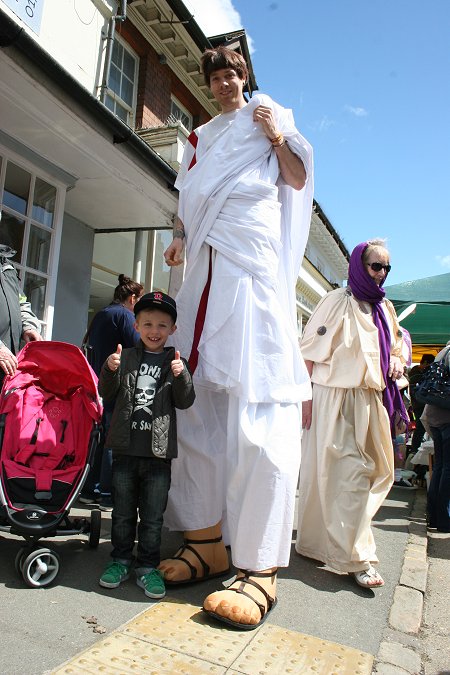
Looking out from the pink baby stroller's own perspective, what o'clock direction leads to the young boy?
The young boy is roughly at 10 o'clock from the pink baby stroller.

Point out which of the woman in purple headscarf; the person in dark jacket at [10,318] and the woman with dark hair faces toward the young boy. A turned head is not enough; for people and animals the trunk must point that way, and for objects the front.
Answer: the person in dark jacket

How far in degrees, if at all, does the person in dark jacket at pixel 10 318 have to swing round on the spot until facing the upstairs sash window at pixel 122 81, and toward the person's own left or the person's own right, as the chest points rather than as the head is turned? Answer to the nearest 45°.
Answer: approximately 135° to the person's own left

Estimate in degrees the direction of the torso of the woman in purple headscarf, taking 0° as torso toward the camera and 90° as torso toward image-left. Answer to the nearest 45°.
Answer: approximately 315°

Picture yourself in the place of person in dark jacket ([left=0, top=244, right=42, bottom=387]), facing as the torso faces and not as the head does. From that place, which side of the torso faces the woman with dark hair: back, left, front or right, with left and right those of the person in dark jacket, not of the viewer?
left

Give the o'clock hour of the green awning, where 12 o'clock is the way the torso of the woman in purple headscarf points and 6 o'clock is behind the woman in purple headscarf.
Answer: The green awning is roughly at 8 o'clock from the woman in purple headscarf.

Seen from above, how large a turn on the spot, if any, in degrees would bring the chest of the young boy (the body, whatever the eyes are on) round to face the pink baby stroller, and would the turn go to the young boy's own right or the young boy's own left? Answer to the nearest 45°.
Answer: approximately 135° to the young boy's own right

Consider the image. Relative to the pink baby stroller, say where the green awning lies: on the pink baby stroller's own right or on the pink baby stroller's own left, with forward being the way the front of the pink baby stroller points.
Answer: on the pink baby stroller's own left

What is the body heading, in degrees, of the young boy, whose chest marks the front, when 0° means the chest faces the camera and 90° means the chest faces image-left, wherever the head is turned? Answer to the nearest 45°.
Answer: approximately 0°

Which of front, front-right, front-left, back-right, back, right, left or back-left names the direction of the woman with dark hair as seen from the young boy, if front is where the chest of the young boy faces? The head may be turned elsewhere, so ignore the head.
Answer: back

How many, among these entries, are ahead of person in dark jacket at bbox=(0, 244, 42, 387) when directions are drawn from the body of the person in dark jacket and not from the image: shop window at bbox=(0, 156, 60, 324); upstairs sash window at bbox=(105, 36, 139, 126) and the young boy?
1

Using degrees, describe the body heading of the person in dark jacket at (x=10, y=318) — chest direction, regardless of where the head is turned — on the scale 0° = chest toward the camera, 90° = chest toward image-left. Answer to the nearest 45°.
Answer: approximately 315°

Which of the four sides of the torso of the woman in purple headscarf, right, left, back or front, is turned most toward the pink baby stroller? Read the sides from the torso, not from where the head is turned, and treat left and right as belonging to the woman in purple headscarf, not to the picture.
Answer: right

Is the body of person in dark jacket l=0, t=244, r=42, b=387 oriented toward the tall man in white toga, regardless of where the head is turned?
yes
